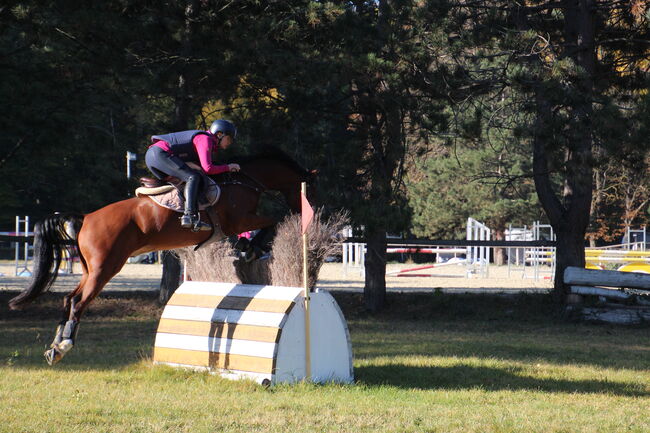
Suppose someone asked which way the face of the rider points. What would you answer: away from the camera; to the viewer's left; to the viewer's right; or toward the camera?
to the viewer's right

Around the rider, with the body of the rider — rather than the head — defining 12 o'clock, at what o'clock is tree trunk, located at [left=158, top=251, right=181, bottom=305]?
The tree trunk is roughly at 9 o'clock from the rider.

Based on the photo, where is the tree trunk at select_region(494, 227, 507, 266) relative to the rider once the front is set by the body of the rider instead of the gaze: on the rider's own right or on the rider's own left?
on the rider's own left

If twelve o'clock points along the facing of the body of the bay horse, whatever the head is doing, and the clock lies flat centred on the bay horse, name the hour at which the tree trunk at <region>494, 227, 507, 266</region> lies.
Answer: The tree trunk is roughly at 10 o'clock from the bay horse.

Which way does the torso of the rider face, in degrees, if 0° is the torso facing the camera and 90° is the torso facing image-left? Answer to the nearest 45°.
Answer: approximately 270°

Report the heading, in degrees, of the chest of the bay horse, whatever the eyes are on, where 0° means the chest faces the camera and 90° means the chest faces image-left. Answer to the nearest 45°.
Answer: approximately 270°

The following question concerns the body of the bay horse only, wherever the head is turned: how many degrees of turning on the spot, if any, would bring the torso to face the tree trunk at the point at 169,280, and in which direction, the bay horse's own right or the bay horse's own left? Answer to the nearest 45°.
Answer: approximately 90° to the bay horse's own left

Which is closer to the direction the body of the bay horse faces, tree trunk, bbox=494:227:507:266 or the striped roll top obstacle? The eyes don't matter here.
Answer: the striped roll top obstacle

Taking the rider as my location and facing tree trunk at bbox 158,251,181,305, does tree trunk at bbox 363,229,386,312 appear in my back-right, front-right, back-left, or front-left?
front-right

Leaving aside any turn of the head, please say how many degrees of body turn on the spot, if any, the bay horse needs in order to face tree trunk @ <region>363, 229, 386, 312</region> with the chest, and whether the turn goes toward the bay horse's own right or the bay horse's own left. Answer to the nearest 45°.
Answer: approximately 45° to the bay horse's own left
